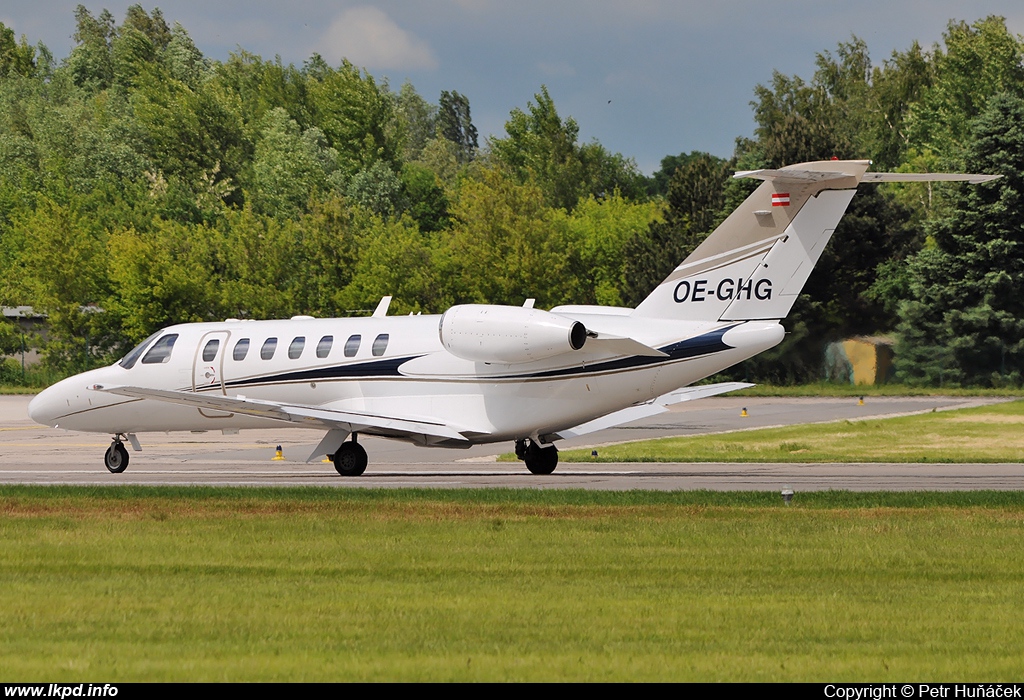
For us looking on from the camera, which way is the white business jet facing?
facing away from the viewer and to the left of the viewer
